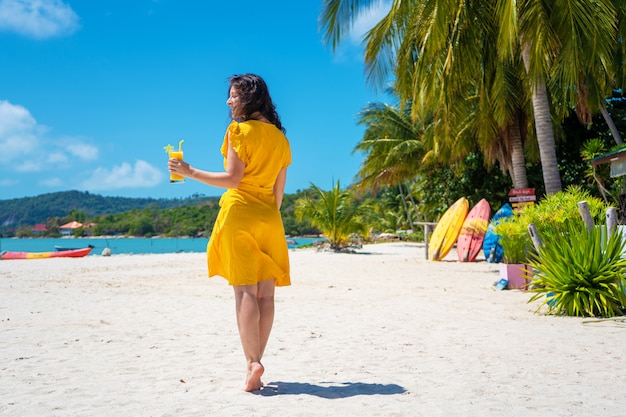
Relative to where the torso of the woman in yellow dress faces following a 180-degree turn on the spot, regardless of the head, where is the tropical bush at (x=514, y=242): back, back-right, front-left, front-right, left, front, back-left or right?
left

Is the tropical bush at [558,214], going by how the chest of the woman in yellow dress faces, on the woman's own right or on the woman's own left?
on the woman's own right

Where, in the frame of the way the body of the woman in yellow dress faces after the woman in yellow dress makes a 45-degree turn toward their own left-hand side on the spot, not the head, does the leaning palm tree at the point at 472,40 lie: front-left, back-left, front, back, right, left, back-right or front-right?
back-right

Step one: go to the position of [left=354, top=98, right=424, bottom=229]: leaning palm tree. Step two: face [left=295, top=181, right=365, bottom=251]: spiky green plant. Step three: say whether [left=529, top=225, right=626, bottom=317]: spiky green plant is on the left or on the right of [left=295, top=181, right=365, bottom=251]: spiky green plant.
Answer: left

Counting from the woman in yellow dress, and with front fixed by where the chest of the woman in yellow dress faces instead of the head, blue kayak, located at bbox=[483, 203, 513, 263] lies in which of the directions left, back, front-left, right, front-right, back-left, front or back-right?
right

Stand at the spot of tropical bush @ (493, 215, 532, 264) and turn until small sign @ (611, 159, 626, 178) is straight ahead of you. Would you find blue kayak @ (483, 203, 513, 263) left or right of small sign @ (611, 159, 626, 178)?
left

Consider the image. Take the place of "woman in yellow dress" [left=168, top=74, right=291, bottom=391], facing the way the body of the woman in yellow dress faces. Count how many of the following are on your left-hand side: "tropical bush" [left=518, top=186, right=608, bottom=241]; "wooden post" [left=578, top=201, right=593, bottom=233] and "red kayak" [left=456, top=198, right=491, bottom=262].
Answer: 0

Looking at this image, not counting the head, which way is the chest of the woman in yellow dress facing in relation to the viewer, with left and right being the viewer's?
facing away from the viewer and to the left of the viewer

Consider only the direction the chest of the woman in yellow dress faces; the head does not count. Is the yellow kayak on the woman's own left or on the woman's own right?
on the woman's own right

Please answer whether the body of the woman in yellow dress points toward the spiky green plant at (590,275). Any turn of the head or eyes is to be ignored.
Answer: no

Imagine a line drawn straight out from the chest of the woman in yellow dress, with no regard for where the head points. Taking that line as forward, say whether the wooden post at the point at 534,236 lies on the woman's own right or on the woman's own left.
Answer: on the woman's own right

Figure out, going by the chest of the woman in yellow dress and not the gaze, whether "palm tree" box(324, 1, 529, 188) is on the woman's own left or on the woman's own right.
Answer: on the woman's own right

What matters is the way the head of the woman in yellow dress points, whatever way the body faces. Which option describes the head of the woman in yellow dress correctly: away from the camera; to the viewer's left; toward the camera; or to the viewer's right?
to the viewer's left
